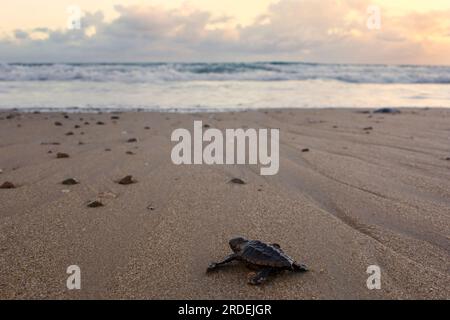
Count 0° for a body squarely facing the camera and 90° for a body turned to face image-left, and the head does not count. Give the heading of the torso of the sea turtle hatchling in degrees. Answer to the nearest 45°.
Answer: approximately 135°

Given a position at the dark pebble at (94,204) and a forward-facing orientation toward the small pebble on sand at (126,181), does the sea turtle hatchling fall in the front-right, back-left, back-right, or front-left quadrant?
back-right

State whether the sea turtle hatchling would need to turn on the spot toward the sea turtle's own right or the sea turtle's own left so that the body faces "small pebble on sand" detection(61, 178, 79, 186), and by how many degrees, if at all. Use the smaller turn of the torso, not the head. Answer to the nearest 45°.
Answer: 0° — it already faces it

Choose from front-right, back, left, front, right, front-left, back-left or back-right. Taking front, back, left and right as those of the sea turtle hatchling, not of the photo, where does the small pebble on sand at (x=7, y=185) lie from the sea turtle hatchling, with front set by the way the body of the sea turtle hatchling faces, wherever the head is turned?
front

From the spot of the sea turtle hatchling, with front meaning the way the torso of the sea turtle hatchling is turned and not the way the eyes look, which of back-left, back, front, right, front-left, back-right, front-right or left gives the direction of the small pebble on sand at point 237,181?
front-right

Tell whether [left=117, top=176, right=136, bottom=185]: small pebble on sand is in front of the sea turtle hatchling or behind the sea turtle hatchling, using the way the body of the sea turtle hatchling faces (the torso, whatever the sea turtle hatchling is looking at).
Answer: in front

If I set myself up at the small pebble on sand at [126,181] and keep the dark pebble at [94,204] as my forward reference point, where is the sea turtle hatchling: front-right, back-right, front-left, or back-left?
front-left

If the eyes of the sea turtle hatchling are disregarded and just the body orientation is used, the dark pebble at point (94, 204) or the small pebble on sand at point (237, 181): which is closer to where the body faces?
the dark pebble

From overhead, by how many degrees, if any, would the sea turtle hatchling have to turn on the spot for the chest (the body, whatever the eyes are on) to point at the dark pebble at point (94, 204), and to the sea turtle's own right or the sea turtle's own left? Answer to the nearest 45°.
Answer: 0° — it already faces it
